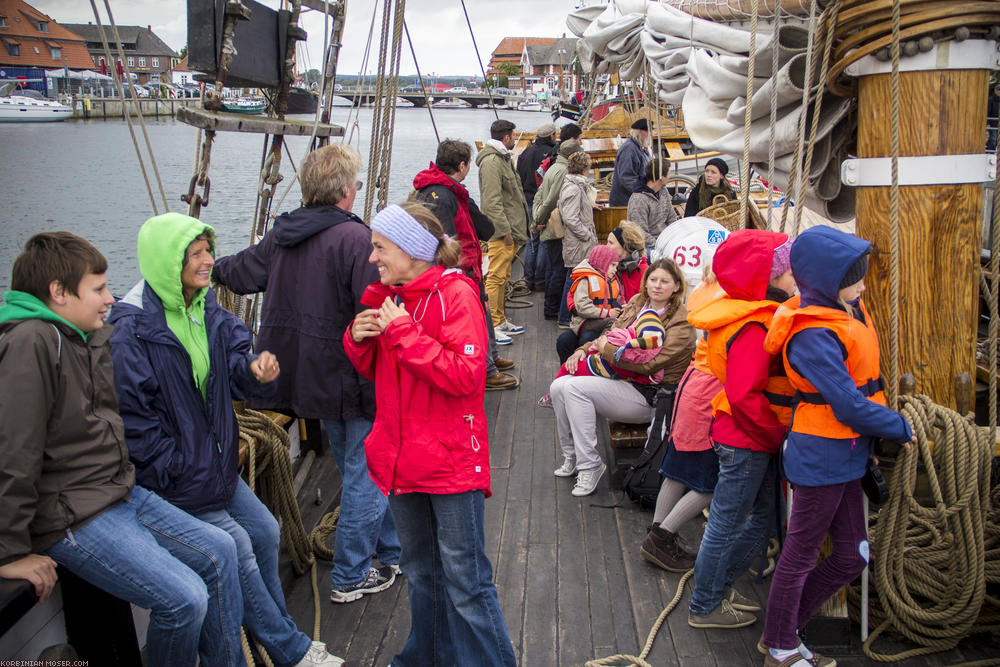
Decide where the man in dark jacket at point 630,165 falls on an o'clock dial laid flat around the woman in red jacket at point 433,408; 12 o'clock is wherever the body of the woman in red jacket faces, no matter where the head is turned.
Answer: The man in dark jacket is roughly at 5 o'clock from the woman in red jacket.

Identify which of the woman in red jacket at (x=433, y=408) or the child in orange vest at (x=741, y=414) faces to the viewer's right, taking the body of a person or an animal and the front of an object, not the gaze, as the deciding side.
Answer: the child in orange vest

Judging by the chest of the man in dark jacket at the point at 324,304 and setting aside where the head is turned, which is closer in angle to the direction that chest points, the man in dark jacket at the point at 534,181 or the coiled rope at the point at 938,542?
the man in dark jacket

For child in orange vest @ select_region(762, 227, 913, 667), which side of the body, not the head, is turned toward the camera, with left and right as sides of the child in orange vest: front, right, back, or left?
right

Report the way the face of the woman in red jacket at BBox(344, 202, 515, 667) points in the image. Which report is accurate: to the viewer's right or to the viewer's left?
to the viewer's left

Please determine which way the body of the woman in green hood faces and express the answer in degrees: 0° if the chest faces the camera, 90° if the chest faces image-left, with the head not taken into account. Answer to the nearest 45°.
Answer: approximately 315°
